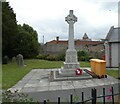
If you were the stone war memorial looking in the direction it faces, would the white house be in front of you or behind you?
behind

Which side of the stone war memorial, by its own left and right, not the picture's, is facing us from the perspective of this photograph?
front
